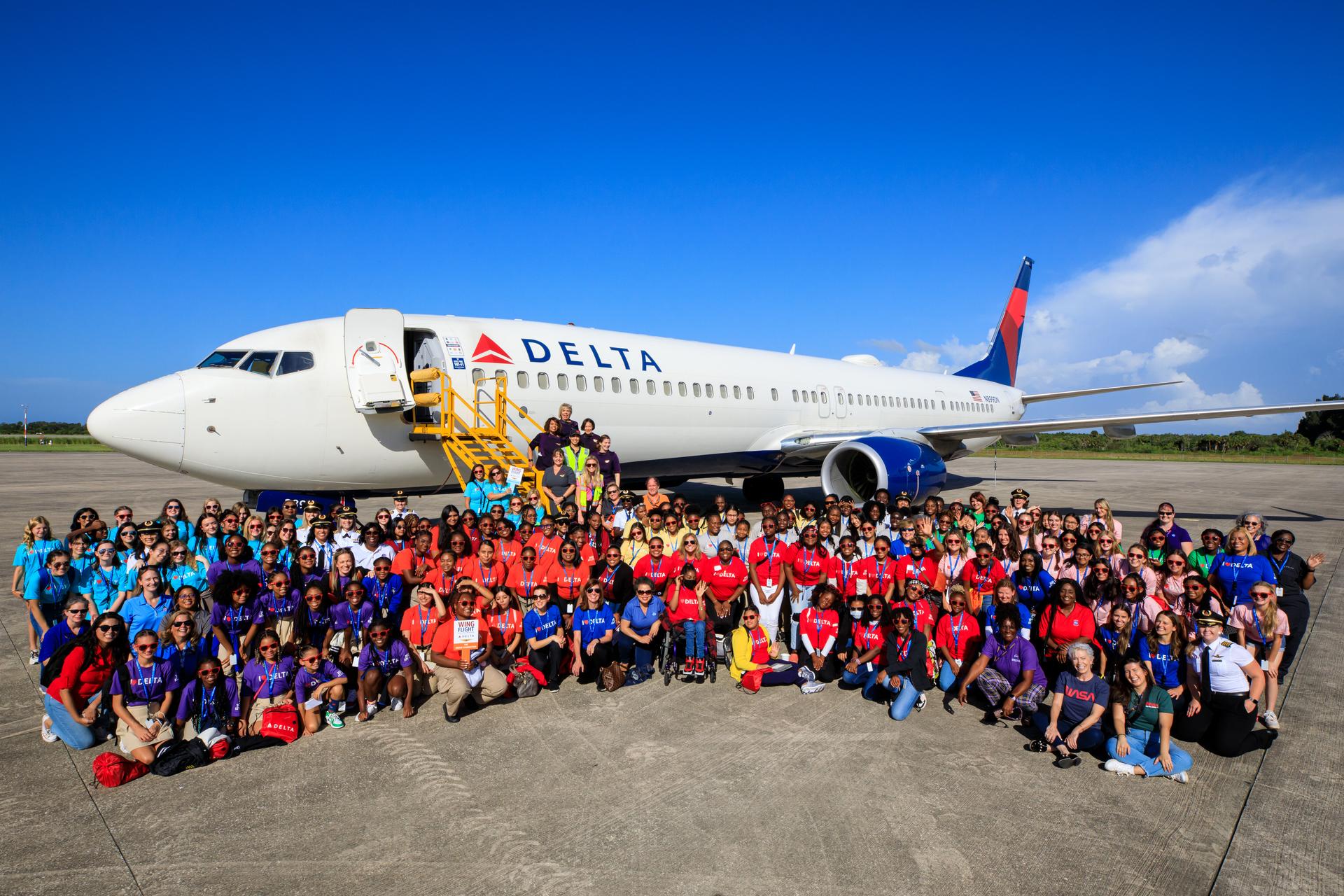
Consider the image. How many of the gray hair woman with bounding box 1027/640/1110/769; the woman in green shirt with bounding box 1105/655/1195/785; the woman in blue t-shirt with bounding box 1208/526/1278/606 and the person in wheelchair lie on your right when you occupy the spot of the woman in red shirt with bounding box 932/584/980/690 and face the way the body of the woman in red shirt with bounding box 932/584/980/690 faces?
1

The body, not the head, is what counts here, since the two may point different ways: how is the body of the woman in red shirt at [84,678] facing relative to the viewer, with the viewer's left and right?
facing the viewer and to the right of the viewer

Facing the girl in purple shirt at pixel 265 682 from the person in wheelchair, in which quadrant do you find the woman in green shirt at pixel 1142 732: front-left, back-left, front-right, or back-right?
back-left

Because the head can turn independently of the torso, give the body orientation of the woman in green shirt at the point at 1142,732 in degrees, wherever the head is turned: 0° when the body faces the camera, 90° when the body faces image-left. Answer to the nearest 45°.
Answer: approximately 0°

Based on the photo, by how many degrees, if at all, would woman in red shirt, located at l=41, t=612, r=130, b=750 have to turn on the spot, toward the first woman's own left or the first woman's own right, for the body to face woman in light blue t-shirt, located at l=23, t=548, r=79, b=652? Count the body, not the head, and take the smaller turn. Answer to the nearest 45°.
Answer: approximately 135° to the first woman's own left

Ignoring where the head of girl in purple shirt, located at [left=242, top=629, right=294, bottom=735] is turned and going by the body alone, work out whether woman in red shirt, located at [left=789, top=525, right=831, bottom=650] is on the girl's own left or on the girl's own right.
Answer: on the girl's own left

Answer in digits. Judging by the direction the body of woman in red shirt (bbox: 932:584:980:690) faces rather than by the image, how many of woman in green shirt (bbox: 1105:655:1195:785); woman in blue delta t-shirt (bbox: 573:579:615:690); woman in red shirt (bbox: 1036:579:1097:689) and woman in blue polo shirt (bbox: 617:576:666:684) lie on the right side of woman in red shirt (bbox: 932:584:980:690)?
2

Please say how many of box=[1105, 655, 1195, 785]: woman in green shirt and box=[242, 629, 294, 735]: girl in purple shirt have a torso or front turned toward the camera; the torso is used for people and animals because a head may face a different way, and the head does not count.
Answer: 2

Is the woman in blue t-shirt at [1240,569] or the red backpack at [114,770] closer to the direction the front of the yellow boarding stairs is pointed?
the woman in blue t-shirt

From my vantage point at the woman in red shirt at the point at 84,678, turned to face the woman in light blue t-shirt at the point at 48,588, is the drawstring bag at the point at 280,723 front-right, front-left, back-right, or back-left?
back-right
